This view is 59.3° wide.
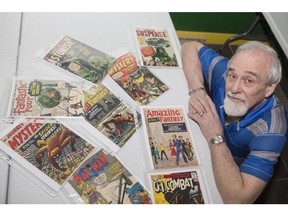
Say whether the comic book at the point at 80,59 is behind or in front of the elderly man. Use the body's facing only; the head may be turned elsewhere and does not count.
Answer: in front

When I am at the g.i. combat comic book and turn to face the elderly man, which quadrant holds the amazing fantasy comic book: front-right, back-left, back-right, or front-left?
front-left

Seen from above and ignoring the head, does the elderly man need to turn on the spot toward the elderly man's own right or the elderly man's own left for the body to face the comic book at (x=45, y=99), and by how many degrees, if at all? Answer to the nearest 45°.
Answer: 0° — they already face it

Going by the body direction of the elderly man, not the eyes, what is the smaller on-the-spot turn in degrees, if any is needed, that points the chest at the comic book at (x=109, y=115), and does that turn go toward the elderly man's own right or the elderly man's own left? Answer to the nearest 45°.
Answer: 0° — they already face it

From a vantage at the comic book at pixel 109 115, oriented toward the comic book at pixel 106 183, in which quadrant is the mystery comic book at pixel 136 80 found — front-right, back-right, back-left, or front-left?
back-left

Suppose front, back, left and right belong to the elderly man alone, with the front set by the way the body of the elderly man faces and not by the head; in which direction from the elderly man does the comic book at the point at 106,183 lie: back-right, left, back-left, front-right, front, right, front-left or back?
front
